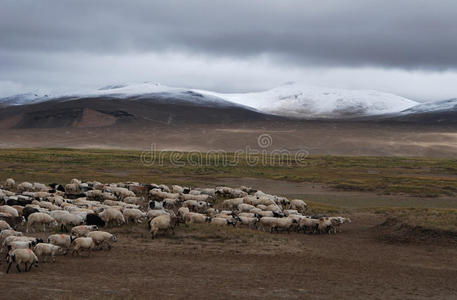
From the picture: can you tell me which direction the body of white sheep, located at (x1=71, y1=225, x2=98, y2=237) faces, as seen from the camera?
to the viewer's right
